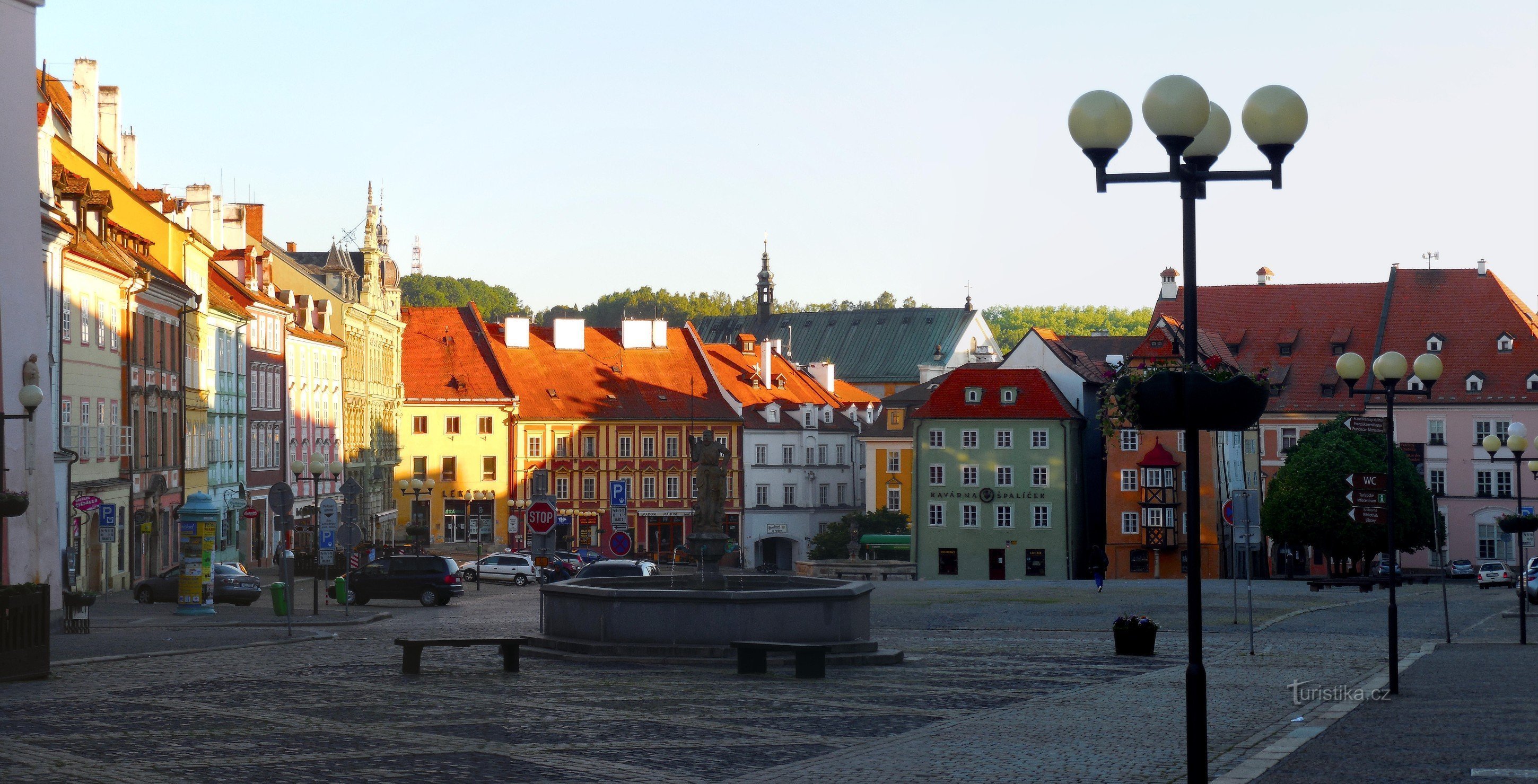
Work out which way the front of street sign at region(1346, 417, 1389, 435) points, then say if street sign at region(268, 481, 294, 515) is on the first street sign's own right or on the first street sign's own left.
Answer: on the first street sign's own right

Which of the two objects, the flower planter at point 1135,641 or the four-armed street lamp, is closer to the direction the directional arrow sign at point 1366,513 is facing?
the four-armed street lamp

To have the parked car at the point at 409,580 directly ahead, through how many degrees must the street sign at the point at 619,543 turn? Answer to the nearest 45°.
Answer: approximately 90° to its right

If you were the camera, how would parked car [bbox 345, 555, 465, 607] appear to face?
facing to the left of the viewer

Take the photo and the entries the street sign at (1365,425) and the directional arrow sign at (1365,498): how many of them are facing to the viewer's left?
0

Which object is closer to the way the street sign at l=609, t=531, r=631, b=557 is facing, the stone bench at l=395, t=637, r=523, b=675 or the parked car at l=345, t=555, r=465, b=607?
the stone bench
